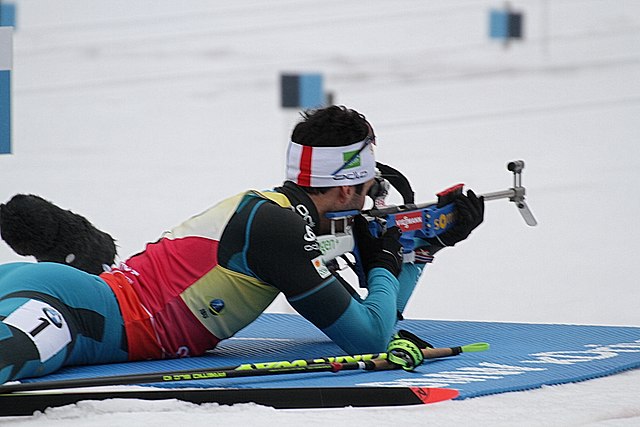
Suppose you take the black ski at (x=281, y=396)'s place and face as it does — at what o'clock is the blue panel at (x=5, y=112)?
The blue panel is roughly at 8 o'clock from the black ski.

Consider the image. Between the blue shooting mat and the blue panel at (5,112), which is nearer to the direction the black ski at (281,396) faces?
the blue shooting mat

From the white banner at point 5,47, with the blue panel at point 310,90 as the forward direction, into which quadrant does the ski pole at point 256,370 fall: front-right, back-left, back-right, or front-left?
back-right

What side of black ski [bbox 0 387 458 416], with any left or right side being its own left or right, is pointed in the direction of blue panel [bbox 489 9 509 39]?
left

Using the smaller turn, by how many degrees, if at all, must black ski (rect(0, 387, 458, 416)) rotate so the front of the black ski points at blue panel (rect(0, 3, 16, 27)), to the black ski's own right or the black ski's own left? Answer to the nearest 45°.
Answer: approximately 90° to the black ski's own left

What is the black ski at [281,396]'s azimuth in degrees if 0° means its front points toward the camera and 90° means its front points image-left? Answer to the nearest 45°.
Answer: approximately 270°
